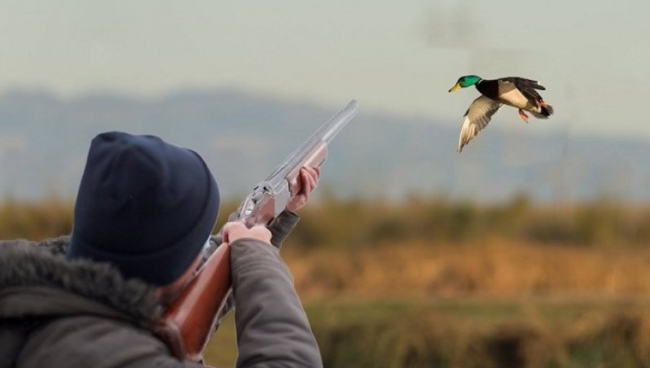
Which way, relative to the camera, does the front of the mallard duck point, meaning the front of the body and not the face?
to the viewer's left
